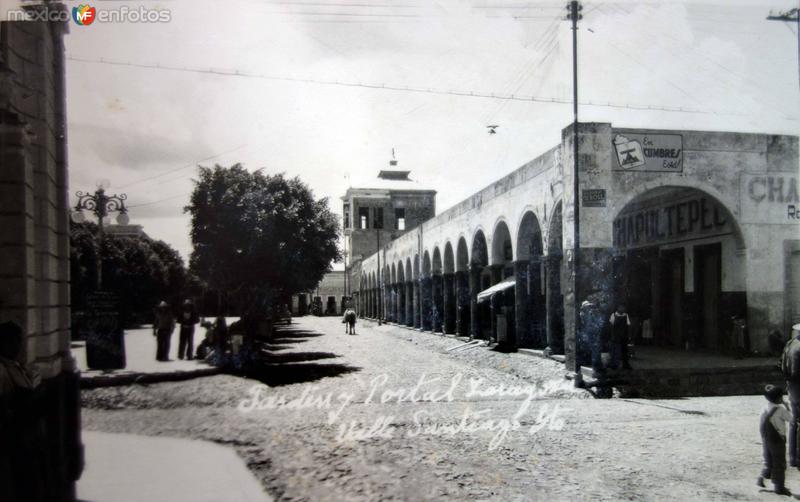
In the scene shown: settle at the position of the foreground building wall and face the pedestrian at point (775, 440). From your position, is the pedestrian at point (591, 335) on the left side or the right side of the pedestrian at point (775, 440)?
left

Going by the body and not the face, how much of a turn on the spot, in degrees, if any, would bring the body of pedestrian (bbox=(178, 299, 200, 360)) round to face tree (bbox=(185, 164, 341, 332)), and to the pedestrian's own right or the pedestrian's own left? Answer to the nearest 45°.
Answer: approximately 135° to the pedestrian's own left

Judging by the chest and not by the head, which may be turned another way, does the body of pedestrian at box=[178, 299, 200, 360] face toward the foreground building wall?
yes

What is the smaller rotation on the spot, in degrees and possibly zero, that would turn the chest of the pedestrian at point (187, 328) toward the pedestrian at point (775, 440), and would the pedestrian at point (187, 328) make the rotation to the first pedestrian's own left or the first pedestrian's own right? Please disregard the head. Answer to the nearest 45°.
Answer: approximately 45° to the first pedestrian's own left

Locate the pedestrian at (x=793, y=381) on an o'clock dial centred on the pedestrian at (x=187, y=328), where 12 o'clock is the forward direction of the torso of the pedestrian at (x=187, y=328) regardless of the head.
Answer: the pedestrian at (x=793, y=381) is roughly at 11 o'clock from the pedestrian at (x=187, y=328).

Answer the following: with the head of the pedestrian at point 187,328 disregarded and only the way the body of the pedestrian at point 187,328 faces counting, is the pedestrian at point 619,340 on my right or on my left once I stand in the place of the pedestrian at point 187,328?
on my left

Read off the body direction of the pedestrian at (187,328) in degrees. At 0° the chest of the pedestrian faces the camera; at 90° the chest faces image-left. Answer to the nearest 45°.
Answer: approximately 0°
